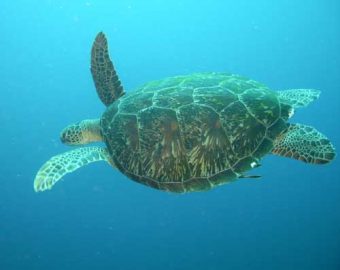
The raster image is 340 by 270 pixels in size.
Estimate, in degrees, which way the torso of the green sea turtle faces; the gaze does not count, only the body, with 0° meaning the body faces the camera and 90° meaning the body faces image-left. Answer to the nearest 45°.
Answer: approximately 90°
